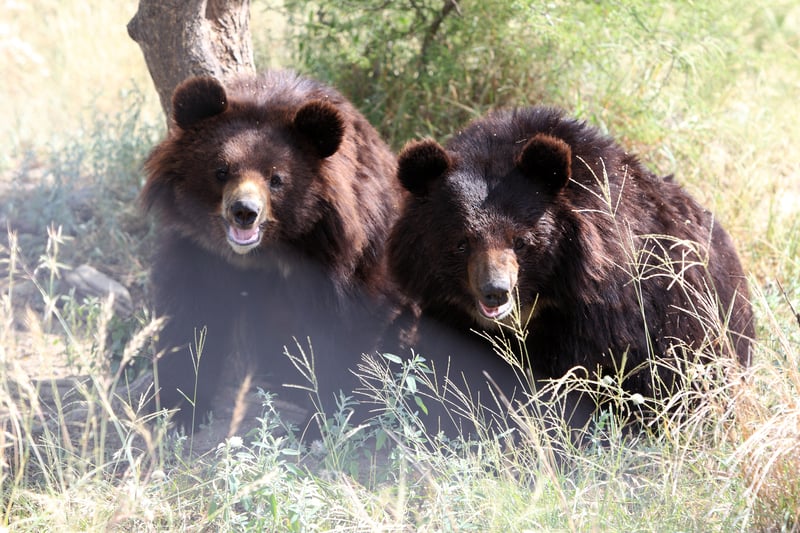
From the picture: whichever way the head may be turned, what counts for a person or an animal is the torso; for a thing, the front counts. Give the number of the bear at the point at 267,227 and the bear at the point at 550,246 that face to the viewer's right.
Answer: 0

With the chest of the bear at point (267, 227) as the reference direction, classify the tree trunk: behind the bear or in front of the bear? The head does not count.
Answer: behind

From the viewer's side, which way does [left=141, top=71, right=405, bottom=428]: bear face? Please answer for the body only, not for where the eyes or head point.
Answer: toward the camera

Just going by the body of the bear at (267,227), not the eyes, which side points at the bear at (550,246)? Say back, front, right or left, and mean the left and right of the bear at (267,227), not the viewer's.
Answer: left

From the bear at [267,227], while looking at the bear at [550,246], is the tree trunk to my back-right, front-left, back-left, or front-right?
back-left
